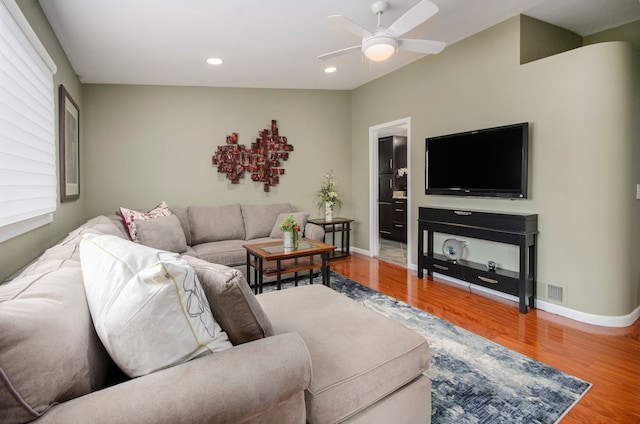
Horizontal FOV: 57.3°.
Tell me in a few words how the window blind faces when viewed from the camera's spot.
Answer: facing to the right of the viewer

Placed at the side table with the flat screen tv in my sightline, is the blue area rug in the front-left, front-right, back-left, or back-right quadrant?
front-right

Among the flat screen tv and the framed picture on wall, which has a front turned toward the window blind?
the flat screen tv

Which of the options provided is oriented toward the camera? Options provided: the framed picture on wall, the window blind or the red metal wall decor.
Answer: the red metal wall decor

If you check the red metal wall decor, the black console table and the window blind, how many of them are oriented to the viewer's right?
1

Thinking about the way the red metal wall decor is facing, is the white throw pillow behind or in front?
in front

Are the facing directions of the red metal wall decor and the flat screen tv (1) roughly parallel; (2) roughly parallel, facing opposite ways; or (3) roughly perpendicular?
roughly perpendicular

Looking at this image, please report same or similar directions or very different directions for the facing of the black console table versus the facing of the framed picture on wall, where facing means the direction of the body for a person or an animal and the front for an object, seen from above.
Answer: very different directions

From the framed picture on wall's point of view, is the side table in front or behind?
in front

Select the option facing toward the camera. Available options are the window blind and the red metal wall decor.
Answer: the red metal wall decor

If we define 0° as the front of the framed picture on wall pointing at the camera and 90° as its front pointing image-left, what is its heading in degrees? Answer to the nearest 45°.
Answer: approximately 270°

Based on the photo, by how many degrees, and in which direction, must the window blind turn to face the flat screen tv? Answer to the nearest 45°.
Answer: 0° — it already faces it

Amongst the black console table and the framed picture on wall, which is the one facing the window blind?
the black console table

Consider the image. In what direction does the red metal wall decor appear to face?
toward the camera

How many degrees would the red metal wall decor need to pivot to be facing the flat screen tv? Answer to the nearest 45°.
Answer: approximately 45° to its left
